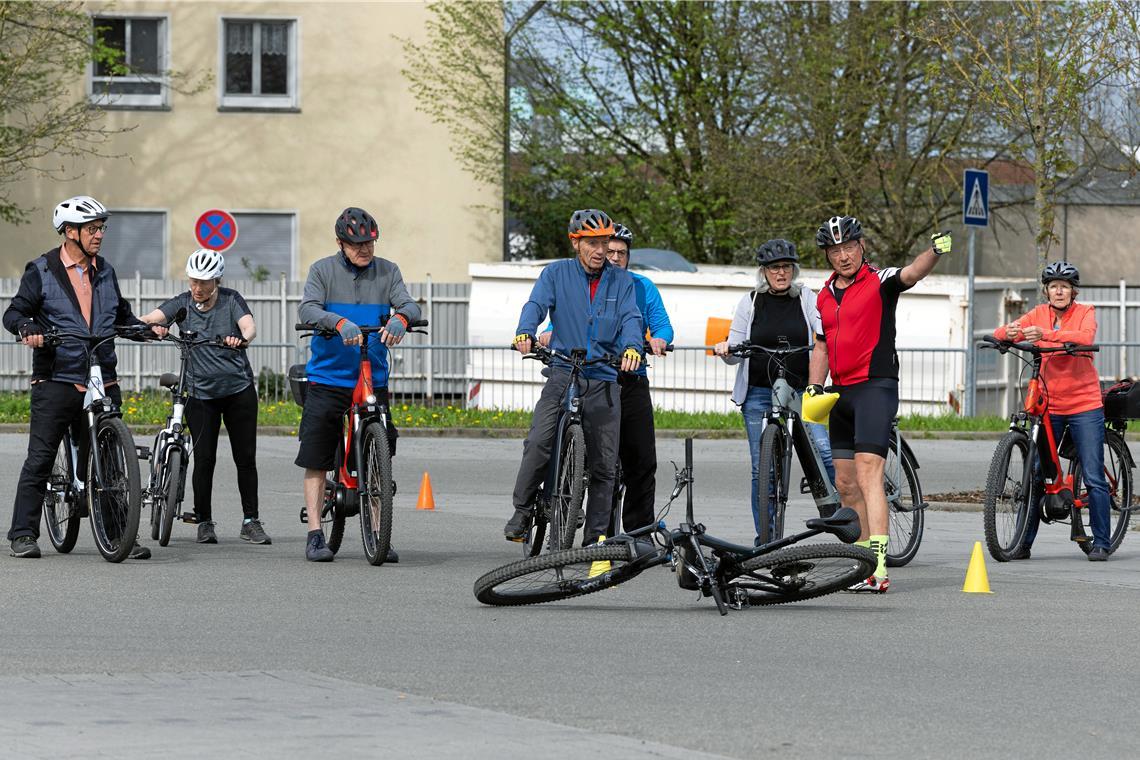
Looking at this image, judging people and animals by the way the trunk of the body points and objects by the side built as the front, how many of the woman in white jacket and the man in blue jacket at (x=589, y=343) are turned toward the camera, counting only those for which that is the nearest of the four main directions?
2

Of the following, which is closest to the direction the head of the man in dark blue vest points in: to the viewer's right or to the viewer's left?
to the viewer's right

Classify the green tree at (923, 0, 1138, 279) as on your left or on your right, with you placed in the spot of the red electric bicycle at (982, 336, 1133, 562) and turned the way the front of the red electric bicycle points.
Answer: on your right

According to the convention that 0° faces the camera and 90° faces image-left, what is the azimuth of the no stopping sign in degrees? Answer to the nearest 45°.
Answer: approximately 0°

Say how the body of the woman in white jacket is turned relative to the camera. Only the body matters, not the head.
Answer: toward the camera

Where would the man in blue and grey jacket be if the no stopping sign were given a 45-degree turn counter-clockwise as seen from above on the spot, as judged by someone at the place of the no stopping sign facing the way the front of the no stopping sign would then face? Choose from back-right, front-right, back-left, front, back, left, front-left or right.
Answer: front-right

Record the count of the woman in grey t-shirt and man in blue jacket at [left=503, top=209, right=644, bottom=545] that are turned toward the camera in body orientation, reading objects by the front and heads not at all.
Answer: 2

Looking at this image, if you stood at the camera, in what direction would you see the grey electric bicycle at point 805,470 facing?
facing the viewer and to the left of the viewer

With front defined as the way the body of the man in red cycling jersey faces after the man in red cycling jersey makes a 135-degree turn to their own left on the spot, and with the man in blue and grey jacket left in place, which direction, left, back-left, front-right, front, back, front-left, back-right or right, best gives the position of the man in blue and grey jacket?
back

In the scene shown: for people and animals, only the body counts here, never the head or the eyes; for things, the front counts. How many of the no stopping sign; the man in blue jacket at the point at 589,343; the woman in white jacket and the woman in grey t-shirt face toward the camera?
4

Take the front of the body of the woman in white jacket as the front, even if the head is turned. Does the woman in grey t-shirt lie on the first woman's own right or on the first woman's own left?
on the first woman's own right

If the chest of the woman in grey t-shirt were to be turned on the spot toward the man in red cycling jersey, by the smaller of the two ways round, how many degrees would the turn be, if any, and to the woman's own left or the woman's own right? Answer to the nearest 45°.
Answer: approximately 45° to the woman's own left

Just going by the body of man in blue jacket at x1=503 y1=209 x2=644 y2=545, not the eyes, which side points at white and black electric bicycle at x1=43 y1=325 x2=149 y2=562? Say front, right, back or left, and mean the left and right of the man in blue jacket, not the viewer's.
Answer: right

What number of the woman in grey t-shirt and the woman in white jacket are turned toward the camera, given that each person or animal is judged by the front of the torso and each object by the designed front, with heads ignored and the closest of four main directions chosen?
2

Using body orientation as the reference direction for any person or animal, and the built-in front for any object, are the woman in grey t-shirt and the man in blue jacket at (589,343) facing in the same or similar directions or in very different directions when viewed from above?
same or similar directions

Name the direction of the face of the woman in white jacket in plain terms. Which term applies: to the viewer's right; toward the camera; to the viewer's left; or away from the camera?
toward the camera
